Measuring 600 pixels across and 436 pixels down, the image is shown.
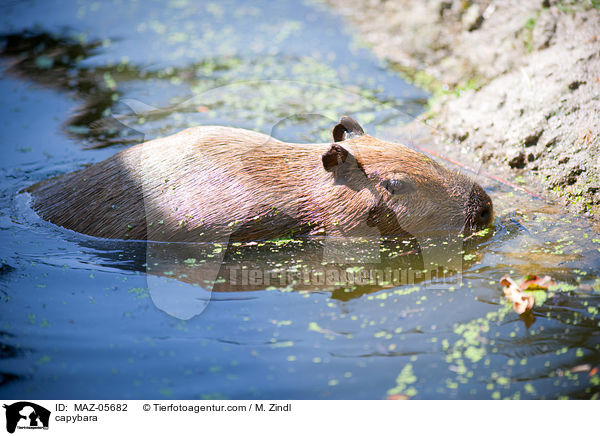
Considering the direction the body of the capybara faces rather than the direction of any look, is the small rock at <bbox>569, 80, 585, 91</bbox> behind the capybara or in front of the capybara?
in front

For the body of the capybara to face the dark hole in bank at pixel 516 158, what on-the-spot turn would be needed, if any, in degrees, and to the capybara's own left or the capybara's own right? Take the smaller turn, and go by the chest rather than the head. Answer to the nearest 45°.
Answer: approximately 45° to the capybara's own left

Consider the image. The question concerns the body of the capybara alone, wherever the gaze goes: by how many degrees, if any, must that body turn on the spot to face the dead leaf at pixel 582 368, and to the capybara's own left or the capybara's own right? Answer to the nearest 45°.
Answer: approximately 45° to the capybara's own right

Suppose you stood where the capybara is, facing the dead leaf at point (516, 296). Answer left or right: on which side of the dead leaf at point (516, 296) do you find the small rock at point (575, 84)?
left

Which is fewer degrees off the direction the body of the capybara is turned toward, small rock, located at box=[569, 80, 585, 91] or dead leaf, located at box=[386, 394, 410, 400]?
the small rock

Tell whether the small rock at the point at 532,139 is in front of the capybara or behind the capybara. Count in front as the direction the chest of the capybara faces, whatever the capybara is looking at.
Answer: in front

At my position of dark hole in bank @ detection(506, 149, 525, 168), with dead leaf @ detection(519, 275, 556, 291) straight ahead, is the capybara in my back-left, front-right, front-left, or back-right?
front-right

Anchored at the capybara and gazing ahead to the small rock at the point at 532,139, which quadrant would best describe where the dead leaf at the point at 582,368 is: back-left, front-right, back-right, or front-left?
front-right

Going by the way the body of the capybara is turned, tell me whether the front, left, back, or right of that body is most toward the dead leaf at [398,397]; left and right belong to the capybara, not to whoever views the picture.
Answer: right

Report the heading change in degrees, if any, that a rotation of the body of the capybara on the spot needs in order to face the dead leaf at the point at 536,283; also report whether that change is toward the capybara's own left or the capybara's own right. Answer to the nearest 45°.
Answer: approximately 45° to the capybara's own right

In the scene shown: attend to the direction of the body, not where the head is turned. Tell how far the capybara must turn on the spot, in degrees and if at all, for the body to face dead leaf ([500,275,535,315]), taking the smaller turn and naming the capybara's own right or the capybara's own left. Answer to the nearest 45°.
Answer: approximately 45° to the capybara's own right

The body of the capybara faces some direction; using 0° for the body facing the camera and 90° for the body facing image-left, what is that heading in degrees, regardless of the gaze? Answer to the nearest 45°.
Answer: approximately 270°
